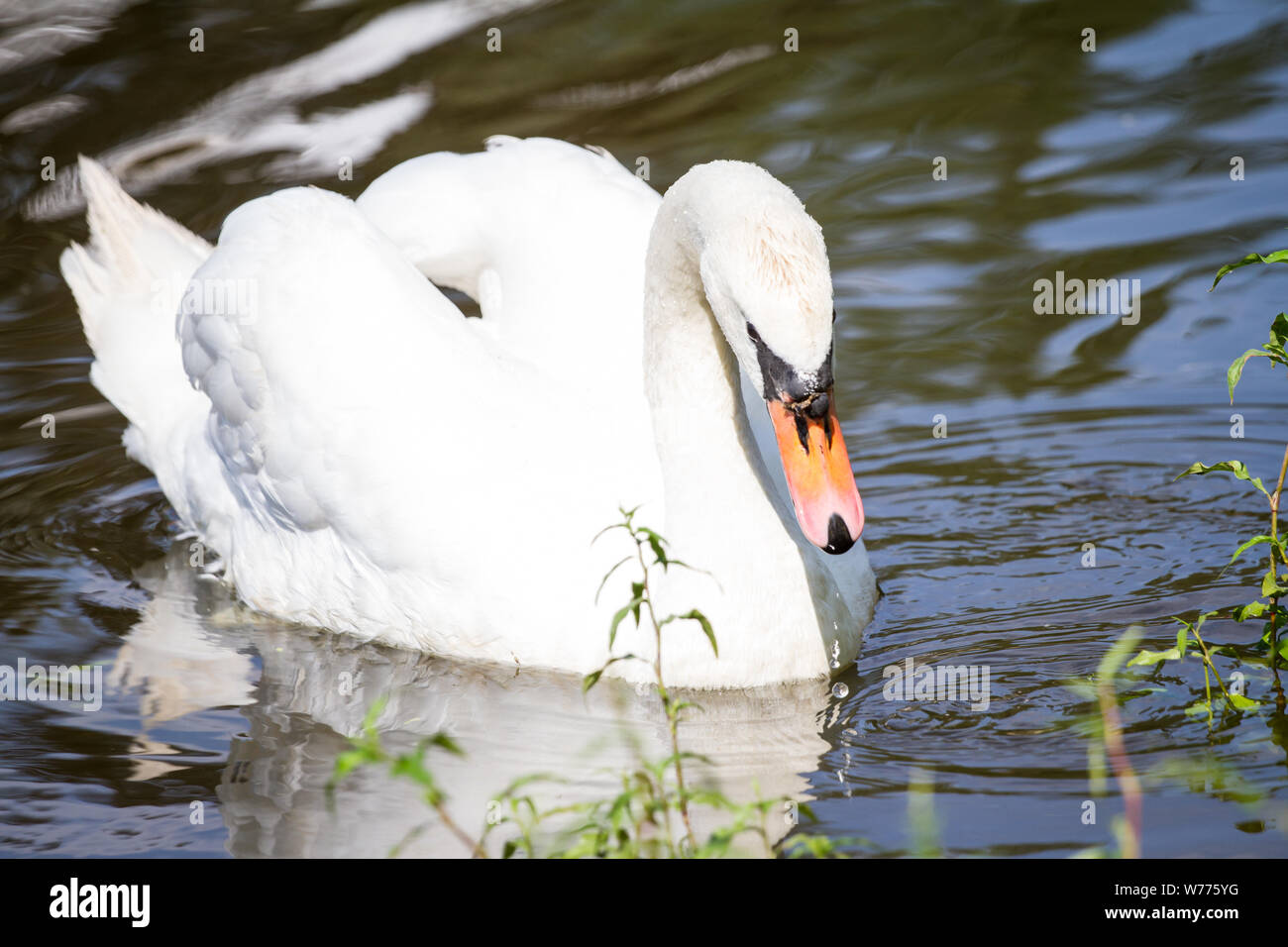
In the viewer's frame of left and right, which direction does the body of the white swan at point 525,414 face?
facing the viewer and to the right of the viewer

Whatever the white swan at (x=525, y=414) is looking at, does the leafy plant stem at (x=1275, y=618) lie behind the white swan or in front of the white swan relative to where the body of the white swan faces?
in front
